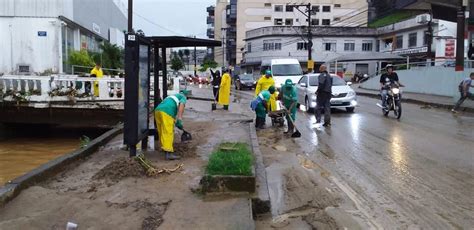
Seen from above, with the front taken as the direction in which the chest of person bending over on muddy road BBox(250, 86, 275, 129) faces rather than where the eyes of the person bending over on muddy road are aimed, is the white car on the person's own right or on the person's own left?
on the person's own left

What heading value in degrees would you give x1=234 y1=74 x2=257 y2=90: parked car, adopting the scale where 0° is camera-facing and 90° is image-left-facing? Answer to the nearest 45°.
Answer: approximately 315°

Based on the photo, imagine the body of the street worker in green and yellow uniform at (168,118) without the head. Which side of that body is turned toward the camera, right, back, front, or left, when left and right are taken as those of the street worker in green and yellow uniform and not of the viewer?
right

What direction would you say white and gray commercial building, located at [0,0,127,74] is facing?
to the viewer's right

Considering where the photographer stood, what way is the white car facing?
facing the viewer and to the right of the viewer

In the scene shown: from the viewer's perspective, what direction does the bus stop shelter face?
to the viewer's right

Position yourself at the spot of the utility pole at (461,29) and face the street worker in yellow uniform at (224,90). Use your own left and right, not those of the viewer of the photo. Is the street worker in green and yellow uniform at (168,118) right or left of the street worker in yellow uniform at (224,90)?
left

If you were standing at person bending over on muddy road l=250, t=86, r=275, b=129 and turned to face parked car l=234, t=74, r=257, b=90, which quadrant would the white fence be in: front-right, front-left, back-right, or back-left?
front-left

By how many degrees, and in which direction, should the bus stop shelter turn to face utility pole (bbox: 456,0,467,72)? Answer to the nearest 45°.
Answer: approximately 45° to its left
